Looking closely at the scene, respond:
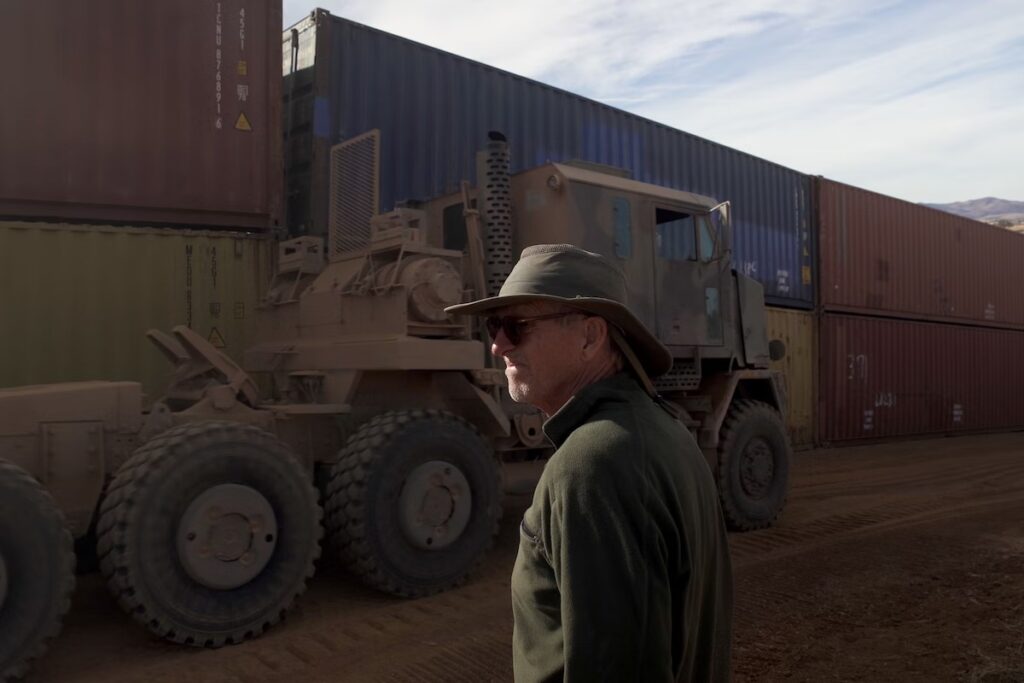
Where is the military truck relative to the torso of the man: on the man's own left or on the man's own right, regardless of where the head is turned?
on the man's own right

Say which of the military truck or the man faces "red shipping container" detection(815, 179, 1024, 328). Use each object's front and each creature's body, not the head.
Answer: the military truck

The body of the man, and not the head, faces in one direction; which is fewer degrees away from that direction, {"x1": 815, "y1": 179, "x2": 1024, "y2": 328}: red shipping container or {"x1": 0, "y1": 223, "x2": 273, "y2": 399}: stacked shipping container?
the stacked shipping container

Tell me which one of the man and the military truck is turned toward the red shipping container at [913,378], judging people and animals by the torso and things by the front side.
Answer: the military truck

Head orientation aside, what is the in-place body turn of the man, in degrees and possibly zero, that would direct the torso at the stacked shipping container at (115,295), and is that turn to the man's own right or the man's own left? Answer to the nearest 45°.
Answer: approximately 45° to the man's own right

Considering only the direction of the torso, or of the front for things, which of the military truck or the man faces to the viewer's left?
the man

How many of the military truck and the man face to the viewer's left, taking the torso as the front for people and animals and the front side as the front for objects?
1

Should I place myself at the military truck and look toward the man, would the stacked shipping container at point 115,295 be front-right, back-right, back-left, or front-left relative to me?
back-right

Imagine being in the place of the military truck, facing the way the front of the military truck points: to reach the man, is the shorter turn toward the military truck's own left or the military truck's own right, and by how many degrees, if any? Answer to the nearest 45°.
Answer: approximately 135° to the military truck's own right

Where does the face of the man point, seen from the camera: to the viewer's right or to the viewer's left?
to the viewer's left

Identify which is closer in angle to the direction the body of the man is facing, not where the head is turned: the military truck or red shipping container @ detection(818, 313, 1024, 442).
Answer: the military truck

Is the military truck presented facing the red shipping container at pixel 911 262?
yes

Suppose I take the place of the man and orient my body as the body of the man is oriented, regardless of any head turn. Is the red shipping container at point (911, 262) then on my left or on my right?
on my right

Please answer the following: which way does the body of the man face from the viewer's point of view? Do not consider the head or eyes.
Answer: to the viewer's left

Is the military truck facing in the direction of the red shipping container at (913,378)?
yes
